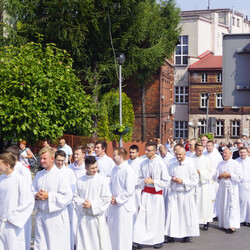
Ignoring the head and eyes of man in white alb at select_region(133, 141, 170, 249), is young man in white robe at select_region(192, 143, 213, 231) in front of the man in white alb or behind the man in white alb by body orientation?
behind

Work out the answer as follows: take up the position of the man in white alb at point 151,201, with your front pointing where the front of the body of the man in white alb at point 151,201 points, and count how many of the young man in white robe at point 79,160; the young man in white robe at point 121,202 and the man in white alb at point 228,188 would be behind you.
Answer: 1

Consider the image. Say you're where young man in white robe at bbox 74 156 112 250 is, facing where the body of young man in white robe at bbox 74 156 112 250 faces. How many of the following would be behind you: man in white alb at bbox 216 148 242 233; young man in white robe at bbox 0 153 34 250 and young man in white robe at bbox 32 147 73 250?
1

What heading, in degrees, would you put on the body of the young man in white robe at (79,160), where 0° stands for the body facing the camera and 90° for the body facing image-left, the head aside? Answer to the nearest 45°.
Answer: approximately 45°

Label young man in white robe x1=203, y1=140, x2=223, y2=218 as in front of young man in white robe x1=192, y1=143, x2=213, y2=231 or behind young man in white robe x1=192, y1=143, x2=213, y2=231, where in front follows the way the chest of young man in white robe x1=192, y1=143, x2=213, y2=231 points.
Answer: behind

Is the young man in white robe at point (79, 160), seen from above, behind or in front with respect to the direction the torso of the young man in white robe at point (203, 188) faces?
in front

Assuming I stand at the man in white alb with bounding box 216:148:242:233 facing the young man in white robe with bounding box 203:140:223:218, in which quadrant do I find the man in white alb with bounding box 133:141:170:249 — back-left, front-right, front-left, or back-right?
back-left

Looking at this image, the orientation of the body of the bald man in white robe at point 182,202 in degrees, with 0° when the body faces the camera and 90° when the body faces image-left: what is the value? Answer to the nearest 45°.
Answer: approximately 45°

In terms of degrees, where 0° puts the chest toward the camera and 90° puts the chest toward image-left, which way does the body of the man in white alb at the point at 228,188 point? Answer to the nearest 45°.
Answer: approximately 45°
